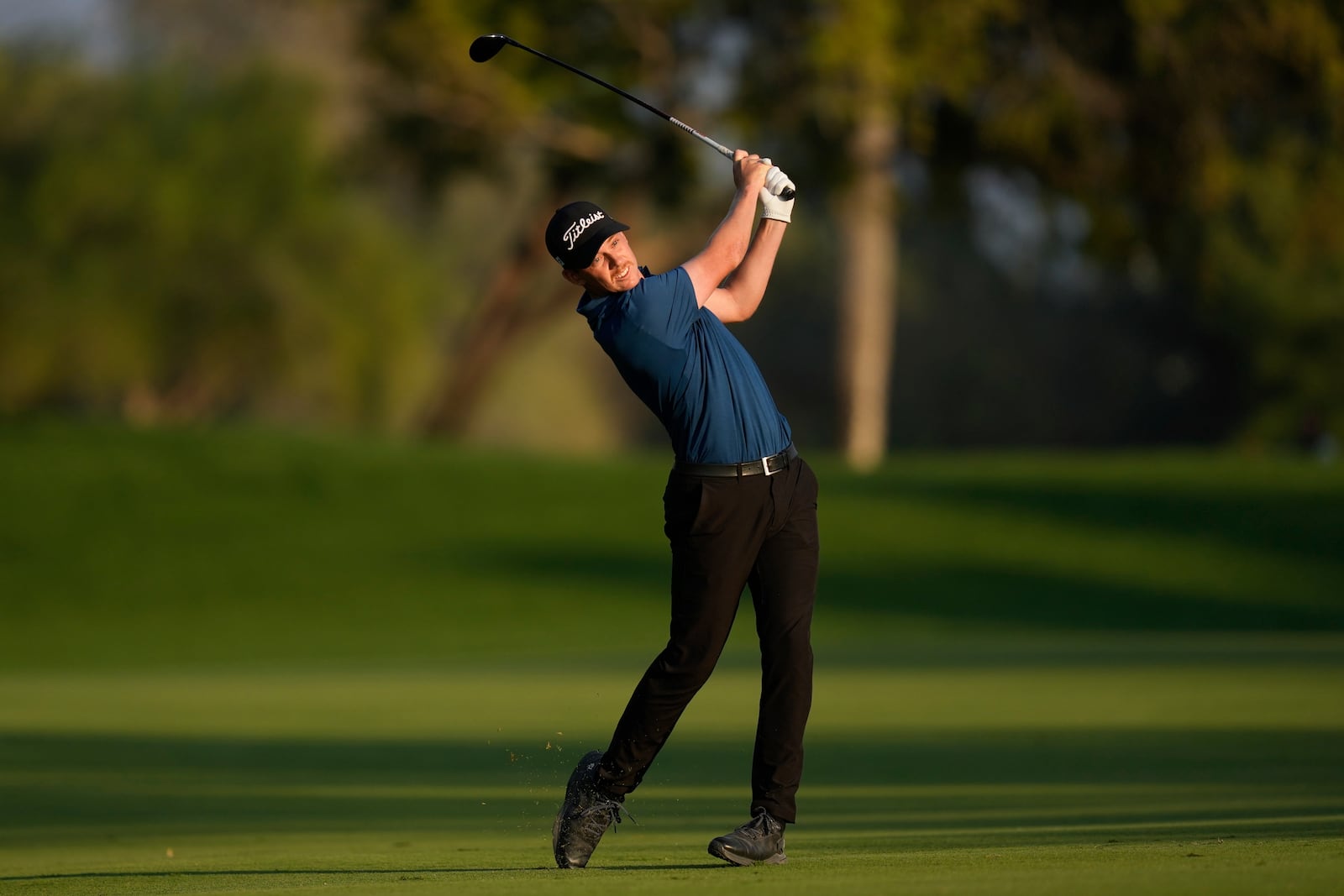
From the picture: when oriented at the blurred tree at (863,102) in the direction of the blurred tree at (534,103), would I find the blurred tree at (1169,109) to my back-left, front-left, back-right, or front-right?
back-right

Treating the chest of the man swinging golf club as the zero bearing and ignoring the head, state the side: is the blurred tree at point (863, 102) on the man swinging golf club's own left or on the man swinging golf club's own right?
on the man swinging golf club's own left

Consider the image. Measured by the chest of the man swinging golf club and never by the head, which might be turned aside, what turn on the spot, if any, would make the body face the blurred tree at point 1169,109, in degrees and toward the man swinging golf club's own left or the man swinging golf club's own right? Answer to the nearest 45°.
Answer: approximately 135° to the man swinging golf club's own left

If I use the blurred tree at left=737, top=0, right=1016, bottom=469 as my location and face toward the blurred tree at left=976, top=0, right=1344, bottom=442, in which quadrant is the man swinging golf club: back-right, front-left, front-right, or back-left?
back-right

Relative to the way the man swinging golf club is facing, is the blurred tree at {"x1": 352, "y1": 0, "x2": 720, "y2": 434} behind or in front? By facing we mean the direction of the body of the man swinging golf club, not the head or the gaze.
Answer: behind

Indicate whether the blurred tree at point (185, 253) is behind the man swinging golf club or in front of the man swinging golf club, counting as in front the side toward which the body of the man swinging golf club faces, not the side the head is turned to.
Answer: behind
